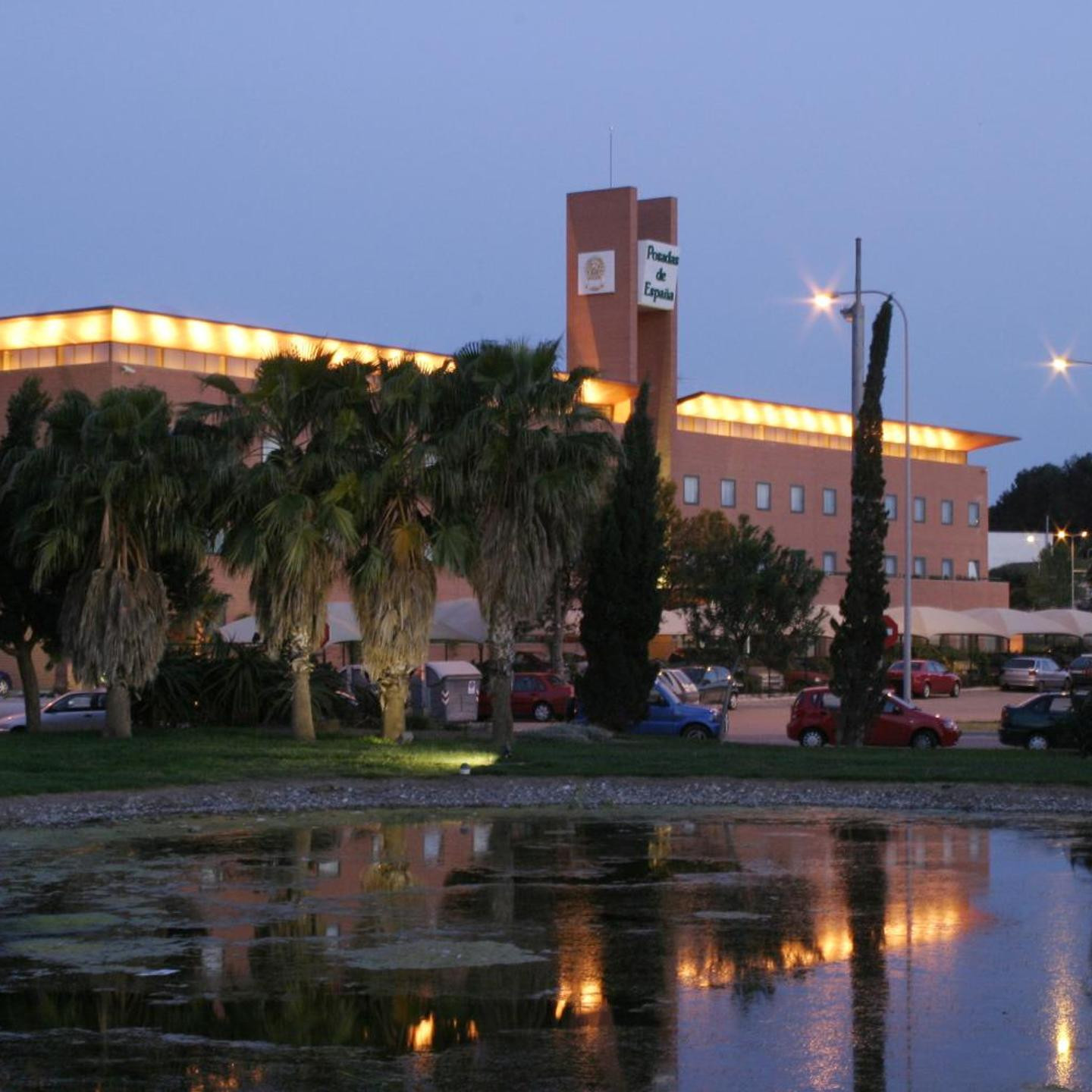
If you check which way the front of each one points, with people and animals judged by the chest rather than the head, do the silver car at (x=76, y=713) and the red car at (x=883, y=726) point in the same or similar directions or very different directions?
very different directions

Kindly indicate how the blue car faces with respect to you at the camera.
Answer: facing to the right of the viewer

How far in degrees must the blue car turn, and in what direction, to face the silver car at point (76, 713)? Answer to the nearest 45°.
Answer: approximately 180°

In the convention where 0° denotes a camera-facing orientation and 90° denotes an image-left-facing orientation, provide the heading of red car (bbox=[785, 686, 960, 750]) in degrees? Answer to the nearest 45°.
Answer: approximately 270°

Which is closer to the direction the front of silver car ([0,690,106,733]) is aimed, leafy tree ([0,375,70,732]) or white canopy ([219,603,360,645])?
the leafy tree

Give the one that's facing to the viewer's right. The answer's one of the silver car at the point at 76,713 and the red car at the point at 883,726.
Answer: the red car

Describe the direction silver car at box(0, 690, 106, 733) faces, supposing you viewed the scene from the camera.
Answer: facing to the left of the viewer

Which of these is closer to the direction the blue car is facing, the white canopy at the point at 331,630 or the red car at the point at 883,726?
the red car

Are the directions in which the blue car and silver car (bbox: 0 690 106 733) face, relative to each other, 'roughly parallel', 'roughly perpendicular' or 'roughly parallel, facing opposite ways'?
roughly parallel, facing opposite ways

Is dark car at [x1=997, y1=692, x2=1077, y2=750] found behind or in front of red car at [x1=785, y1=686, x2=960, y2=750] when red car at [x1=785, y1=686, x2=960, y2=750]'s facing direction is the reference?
in front

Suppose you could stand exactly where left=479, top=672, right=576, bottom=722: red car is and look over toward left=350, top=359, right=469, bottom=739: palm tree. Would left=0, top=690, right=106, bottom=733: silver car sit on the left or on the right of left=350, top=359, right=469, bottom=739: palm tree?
right

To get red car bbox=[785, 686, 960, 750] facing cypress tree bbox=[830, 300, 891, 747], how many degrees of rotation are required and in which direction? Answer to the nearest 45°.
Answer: approximately 90° to its right
